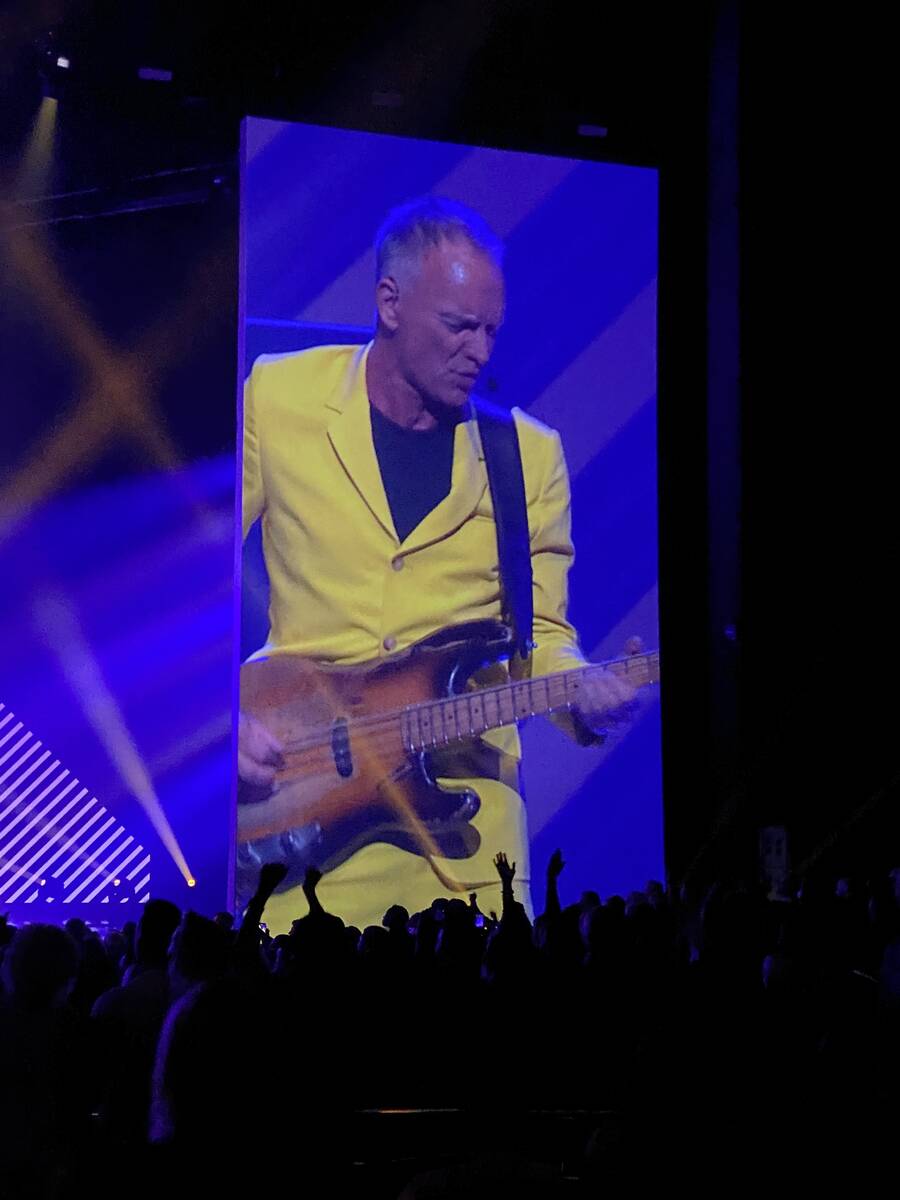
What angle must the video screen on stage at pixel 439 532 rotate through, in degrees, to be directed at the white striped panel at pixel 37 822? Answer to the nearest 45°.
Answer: approximately 135° to its right

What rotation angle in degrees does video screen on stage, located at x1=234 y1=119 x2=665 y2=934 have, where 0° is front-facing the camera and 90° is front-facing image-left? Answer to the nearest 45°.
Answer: approximately 315°

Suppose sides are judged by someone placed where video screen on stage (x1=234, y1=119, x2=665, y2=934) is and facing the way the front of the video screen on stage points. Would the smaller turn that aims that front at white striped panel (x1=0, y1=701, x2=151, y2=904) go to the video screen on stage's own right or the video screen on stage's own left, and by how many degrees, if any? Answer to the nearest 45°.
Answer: approximately 135° to the video screen on stage's own right
